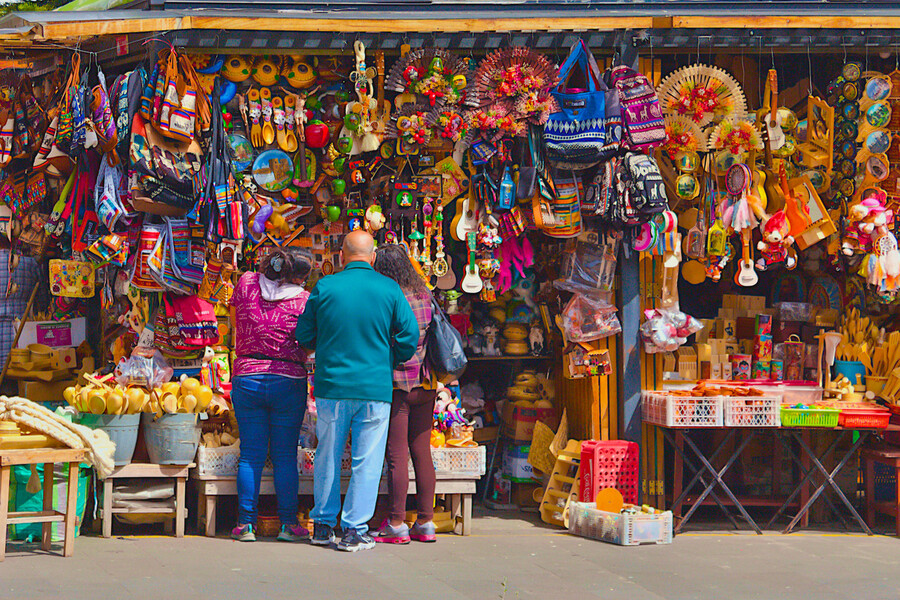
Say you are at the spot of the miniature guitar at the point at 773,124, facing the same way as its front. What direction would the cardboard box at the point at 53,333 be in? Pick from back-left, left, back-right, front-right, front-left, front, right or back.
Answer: right

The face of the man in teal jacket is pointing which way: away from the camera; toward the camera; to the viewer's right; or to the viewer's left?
away from the camera

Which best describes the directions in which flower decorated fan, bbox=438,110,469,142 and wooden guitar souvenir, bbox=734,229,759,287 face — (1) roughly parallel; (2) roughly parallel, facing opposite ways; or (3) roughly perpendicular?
roughly parallel

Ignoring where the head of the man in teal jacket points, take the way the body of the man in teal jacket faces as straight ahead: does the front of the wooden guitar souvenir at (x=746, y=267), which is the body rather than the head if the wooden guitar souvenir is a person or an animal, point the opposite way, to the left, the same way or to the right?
the opposite way

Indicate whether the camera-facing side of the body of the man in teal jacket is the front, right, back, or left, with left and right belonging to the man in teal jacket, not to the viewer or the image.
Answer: back

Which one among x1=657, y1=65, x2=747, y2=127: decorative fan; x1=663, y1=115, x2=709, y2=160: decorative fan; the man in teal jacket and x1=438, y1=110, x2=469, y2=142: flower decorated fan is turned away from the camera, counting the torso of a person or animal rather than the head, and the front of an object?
the man in teal jacket

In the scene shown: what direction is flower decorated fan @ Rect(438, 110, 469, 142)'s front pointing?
toward the camera

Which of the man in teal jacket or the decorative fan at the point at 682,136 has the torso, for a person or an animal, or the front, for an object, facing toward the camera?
the decorative fan

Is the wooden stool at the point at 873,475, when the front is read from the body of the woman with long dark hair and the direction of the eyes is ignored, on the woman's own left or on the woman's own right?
on the woman's own right

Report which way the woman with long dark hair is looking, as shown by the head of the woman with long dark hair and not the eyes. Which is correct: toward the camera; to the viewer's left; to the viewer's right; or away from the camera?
away from the camera

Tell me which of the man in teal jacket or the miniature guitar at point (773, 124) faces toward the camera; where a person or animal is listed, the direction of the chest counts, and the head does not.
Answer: the miniature guitar

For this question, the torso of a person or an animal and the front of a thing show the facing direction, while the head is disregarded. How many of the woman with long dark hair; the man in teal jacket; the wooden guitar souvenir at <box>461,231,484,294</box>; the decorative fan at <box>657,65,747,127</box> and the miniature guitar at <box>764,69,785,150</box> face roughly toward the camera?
3

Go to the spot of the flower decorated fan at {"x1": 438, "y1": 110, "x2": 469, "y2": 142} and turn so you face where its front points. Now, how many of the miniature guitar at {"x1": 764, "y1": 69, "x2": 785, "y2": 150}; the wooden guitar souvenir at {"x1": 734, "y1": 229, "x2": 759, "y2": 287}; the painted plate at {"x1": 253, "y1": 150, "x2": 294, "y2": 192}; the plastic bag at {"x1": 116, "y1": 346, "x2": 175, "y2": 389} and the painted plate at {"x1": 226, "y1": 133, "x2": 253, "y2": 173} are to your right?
3

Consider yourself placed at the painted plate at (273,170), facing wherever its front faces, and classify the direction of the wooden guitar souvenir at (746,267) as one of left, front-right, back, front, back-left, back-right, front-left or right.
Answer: left

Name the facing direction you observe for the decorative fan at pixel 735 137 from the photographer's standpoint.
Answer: facing the viewer

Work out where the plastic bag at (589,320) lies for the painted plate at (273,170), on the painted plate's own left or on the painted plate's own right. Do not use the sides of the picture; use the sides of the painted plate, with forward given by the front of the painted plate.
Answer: on the painted plate's own left

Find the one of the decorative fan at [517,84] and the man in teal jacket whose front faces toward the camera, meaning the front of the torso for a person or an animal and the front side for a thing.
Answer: the decorative fan

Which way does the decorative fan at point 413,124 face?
toward the camera
